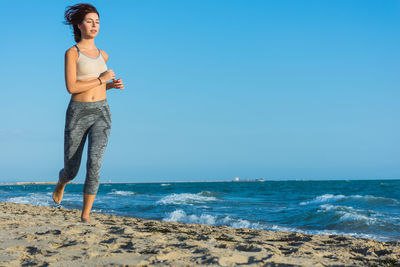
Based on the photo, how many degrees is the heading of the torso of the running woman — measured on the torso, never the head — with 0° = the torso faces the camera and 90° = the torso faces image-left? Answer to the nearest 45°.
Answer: approximately 315°

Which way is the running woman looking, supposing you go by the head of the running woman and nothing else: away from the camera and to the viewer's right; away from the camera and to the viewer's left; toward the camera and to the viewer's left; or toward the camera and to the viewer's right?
toward the camera and to the viewer's right
